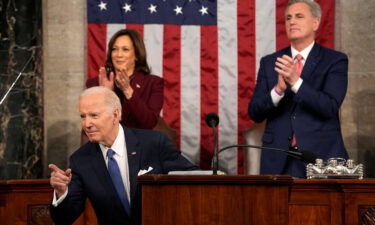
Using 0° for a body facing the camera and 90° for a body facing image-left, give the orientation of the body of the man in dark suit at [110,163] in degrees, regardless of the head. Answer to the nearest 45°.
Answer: approximately 45°

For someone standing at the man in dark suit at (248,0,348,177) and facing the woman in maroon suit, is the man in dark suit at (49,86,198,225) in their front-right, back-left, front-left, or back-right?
front-left

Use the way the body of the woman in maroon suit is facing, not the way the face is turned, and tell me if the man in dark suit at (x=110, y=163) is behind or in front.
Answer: in front

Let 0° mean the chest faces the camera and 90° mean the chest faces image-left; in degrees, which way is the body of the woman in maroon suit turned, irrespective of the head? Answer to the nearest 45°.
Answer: approximately 45°

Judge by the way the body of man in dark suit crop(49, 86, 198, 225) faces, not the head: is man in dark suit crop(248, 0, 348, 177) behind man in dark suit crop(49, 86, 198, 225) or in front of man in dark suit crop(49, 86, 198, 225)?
behind

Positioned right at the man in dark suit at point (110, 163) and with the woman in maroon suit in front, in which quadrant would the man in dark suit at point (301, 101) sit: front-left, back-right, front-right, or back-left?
front-right

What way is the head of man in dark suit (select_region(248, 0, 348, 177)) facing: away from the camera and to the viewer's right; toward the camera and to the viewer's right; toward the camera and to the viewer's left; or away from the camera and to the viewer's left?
toward the camera and to the viewer's left

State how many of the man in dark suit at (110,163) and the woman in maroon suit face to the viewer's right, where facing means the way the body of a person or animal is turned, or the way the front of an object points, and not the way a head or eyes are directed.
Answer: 0

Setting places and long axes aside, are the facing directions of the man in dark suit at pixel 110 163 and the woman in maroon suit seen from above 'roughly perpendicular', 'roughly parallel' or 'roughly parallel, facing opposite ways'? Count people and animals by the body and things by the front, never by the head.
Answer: roughly parallel

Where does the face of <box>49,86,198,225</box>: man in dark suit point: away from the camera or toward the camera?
toward the camera

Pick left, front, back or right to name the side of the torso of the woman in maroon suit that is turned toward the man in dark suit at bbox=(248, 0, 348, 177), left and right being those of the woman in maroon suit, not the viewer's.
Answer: left

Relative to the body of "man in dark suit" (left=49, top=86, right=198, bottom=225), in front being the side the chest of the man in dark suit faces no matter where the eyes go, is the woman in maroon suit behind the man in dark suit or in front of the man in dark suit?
behind
